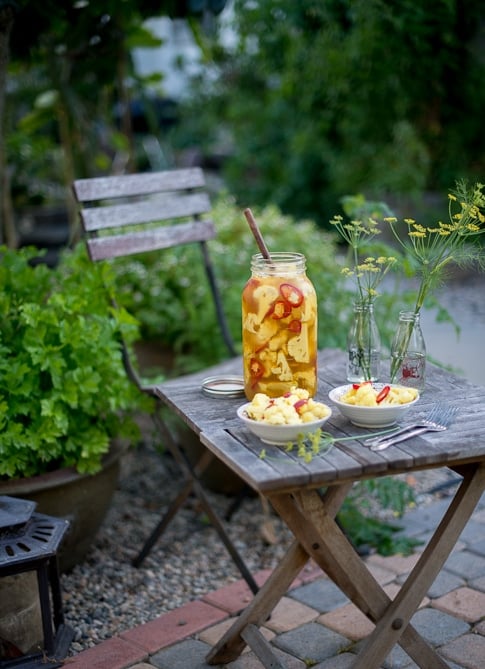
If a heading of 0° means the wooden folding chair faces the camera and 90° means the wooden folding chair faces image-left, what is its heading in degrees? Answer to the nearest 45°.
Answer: approximately 315°
